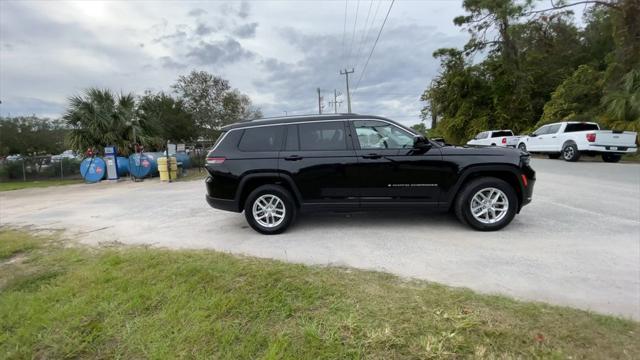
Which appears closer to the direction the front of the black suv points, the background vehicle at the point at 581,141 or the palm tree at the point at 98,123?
the background vehicle

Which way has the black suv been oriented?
to the viewer's right

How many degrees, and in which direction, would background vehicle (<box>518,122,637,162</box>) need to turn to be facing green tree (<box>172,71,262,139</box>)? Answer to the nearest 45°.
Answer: approximately 45° to its left

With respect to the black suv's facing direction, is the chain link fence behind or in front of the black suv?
behind

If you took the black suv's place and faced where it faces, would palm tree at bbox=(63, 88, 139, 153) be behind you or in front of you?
behind

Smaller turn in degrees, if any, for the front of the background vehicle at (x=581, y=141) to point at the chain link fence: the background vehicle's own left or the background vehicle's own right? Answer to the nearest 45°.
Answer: approximately 90° to the background vehicle's own left

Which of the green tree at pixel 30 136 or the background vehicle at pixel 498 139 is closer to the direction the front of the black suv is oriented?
the background vehicle

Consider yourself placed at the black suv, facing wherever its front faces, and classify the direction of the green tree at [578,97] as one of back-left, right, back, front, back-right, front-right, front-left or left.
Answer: front-left

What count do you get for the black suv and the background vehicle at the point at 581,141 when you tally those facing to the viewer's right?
1

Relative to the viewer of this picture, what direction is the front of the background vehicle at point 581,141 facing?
facing away from the viewer and to the left of the viewer
